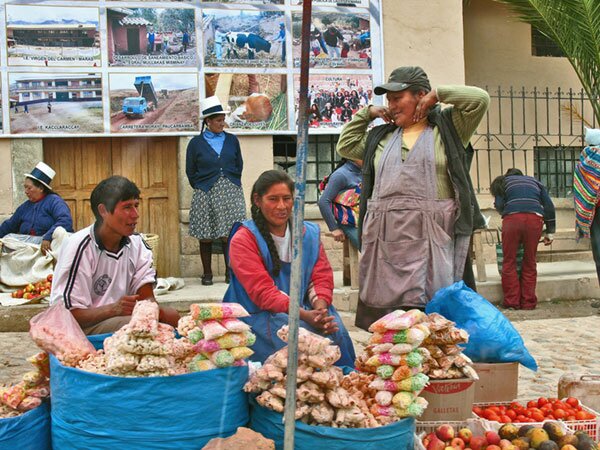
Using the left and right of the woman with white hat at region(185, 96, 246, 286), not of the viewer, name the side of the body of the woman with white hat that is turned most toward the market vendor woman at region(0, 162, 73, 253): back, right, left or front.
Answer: right

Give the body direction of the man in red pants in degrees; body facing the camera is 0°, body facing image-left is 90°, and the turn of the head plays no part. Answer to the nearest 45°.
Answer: approximately 180°

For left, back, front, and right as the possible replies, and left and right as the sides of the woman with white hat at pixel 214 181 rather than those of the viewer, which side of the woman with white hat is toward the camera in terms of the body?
front

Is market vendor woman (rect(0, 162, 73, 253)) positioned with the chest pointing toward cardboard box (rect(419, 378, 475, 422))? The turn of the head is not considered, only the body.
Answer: no

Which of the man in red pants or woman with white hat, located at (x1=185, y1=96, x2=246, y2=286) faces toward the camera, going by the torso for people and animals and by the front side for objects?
the woman with white hat

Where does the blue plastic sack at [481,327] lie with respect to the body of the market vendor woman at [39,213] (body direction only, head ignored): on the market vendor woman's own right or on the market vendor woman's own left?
on the market vendor woman's own left

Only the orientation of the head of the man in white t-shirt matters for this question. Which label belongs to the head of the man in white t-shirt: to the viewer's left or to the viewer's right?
to the viewer's right

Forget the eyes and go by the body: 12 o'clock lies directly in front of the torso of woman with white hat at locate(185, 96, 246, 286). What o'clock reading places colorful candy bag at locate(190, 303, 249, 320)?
The colorful candy bag is roughly at 12 o'clock from the woman with white hat.

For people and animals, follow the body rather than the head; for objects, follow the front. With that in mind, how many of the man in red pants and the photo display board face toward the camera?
1

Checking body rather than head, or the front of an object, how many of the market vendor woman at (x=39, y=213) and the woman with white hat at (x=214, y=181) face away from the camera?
0

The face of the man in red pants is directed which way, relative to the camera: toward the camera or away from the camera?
away from the camera

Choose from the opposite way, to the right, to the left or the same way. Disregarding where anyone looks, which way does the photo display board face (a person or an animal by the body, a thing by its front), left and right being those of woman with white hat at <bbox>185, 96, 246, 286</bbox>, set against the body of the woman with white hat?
the same way

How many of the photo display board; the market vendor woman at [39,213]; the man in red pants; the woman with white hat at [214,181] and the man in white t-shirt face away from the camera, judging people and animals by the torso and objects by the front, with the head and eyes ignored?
1

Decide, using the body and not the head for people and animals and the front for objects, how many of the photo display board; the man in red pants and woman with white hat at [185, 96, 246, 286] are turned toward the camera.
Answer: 2

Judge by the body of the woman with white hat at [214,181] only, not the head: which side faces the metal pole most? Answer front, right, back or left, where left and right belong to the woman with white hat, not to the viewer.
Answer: front

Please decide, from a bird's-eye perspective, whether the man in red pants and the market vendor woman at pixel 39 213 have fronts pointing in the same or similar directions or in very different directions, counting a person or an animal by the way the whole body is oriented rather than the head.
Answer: very different directions

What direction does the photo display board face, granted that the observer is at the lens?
facing the viewer

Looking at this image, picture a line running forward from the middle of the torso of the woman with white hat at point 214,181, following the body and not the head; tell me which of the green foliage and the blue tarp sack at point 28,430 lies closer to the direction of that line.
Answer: the blue tarp sack

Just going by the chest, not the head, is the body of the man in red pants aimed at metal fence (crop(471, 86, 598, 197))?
yes
